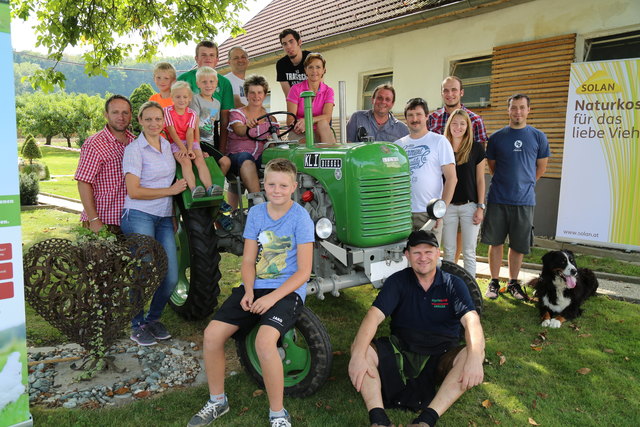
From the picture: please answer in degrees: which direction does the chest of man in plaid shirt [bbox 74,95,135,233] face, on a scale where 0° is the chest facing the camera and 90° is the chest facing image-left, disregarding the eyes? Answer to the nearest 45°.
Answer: approximately 315°

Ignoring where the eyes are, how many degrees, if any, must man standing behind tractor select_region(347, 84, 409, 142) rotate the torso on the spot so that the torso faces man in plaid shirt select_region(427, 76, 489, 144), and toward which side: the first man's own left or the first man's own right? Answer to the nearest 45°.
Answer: approximately 90° to the first man's own left

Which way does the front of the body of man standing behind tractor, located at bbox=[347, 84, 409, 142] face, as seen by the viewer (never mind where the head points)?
toward the camera

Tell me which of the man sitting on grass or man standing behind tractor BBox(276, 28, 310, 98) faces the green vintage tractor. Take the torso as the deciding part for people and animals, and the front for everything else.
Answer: the man standing behind tractor

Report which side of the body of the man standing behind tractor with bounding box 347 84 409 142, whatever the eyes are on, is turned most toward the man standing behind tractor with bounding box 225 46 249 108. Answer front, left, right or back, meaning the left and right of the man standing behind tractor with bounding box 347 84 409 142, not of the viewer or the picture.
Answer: right

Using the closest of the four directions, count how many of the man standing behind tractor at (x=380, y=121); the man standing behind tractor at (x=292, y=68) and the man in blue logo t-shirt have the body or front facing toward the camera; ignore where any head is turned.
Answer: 3

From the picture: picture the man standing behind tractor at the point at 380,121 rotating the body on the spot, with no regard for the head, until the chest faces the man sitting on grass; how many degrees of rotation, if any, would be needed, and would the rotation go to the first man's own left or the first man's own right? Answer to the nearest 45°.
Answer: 0° — they already face them

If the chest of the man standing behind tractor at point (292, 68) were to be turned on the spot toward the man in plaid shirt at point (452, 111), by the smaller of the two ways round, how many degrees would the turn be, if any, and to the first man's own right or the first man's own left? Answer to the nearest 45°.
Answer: approximately 45° to the first man's own left

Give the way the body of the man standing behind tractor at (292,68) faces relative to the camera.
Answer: toward the camera

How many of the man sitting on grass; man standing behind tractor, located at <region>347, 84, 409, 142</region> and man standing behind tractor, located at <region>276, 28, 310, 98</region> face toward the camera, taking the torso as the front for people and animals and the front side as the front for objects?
3

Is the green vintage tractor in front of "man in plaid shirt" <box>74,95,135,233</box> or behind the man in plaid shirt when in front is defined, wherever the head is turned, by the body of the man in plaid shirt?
in front

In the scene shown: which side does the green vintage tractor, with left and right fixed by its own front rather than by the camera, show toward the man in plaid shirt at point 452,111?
left
